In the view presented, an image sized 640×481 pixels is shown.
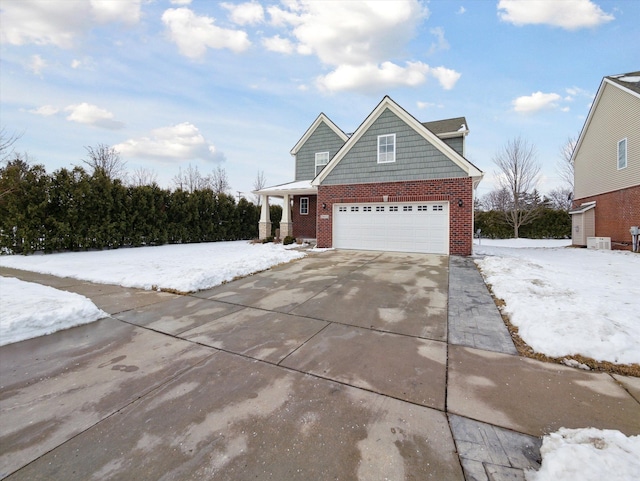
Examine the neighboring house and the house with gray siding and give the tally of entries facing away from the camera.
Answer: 0

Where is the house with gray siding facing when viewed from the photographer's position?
facing the viewer

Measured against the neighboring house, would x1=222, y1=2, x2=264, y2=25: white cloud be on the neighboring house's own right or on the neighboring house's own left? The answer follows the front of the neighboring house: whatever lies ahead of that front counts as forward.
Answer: on the neighboring house's own right

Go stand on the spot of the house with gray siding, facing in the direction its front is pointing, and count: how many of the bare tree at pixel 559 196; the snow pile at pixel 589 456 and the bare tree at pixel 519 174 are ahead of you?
1

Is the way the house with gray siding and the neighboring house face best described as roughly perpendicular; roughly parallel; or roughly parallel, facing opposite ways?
roughly parallel

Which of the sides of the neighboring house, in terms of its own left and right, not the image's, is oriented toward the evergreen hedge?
right

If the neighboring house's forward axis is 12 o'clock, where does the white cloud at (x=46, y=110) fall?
The white cloud is roughly at 3 o'clock from the neighboring house.

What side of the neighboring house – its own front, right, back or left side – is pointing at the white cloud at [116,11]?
right

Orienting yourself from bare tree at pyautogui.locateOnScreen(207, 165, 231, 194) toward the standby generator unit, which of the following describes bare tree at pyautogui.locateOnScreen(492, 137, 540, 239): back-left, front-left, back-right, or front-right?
front-left

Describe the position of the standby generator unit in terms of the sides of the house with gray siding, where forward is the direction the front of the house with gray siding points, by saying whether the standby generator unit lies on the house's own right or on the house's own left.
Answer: on the house's own left

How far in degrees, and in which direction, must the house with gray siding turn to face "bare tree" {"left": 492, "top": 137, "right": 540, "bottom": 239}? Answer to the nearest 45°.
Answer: approximately 135° to its left
